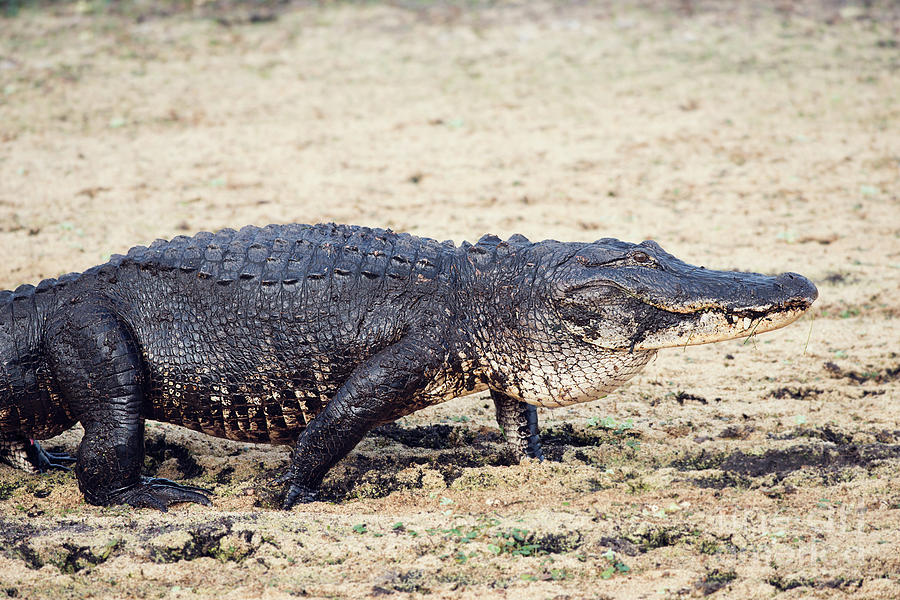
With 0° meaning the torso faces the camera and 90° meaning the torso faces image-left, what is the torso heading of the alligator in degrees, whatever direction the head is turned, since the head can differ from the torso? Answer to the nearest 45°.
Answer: approximately 270°
